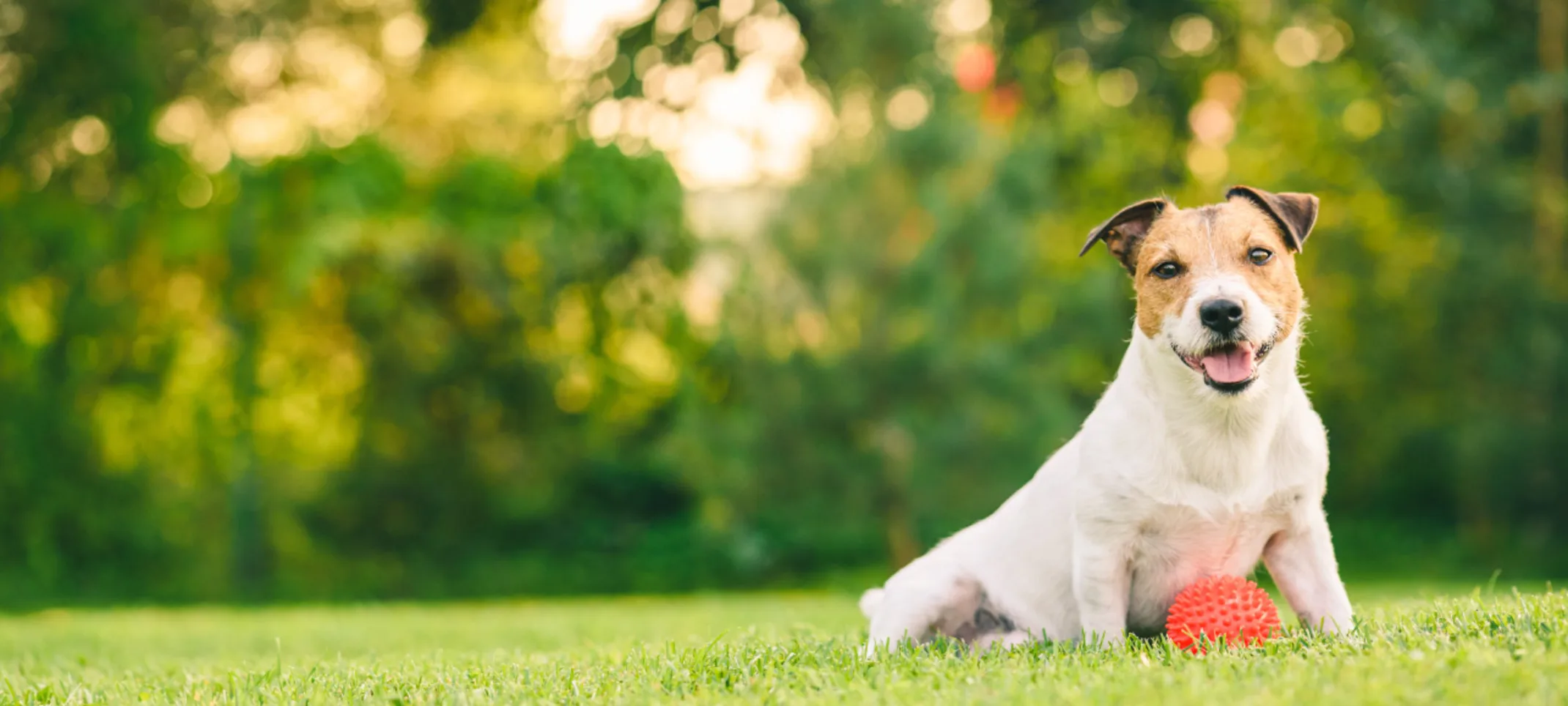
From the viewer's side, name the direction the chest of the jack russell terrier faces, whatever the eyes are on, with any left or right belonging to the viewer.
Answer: facing the viewer and to the right of the viewer
